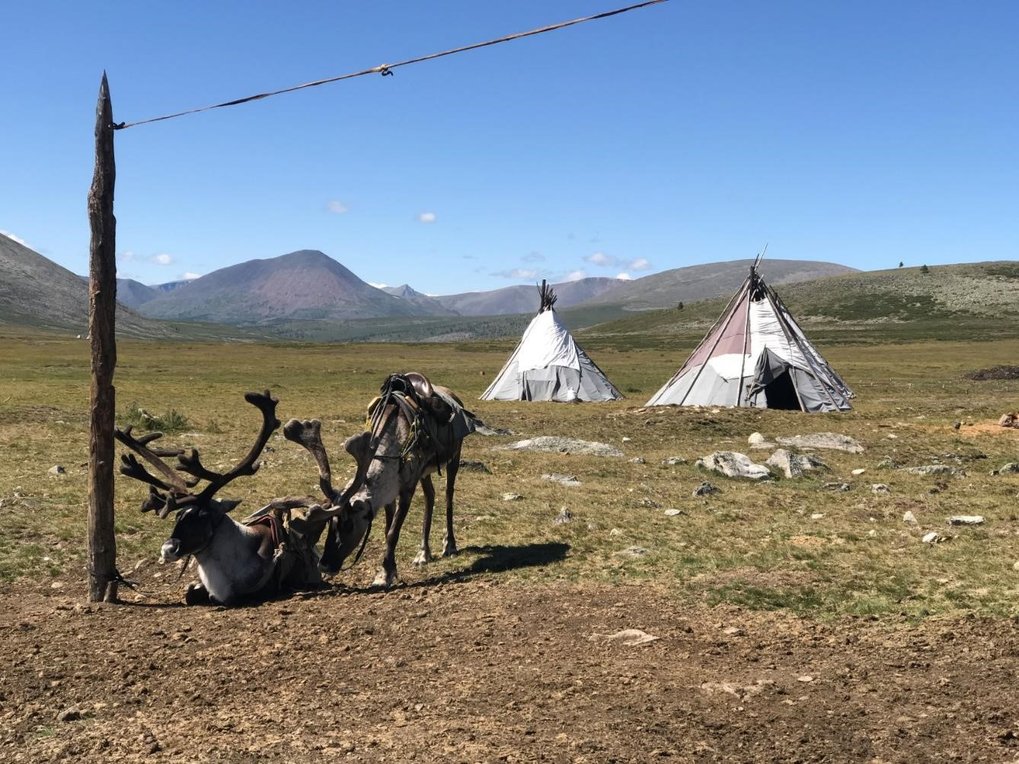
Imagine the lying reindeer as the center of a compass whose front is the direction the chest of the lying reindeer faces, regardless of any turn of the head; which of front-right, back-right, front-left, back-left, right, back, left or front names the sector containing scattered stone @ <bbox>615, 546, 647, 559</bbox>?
back-left

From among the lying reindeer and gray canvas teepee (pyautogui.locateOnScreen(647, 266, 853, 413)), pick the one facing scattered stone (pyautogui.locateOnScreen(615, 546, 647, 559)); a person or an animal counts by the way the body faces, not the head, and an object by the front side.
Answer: the gray canvas teepee

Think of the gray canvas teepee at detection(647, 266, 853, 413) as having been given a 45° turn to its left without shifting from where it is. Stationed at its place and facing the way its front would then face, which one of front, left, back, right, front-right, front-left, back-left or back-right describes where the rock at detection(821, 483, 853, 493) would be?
front-right

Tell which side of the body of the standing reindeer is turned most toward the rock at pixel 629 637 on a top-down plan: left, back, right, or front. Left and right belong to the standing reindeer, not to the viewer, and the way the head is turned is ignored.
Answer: left

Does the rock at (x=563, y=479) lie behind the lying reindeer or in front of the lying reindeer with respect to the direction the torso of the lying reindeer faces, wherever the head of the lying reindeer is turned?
behind

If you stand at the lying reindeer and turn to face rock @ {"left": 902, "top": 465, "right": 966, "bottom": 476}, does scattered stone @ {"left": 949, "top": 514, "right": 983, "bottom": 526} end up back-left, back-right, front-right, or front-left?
front-right

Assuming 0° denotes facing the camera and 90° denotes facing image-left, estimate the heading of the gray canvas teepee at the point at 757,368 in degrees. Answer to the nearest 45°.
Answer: approximately 0°

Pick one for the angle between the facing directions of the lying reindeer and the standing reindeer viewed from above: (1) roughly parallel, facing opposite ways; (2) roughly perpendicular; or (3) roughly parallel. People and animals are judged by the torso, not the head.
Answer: roughly parallel

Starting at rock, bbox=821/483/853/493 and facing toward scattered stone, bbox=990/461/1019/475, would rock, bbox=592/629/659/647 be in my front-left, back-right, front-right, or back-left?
back-right

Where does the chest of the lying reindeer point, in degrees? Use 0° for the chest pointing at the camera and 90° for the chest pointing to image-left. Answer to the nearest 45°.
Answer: approximately 45°

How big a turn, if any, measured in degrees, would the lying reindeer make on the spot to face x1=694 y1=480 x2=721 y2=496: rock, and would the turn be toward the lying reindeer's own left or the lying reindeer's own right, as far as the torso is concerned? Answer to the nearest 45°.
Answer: approximately 180°

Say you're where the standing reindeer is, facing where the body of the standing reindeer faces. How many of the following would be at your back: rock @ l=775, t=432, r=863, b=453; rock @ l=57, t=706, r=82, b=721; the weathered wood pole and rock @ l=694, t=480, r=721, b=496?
2

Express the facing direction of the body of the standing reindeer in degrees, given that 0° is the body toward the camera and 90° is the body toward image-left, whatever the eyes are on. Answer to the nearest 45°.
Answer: approximately 45°

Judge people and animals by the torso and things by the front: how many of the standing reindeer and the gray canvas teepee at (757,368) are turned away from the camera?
0

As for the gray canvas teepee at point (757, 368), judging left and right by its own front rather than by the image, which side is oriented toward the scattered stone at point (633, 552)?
front

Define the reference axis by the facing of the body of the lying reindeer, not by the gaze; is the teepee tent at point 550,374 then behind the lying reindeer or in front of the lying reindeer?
behind

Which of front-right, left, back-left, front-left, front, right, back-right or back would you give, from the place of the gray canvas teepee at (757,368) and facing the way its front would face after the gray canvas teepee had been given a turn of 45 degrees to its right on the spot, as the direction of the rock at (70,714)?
front-left
